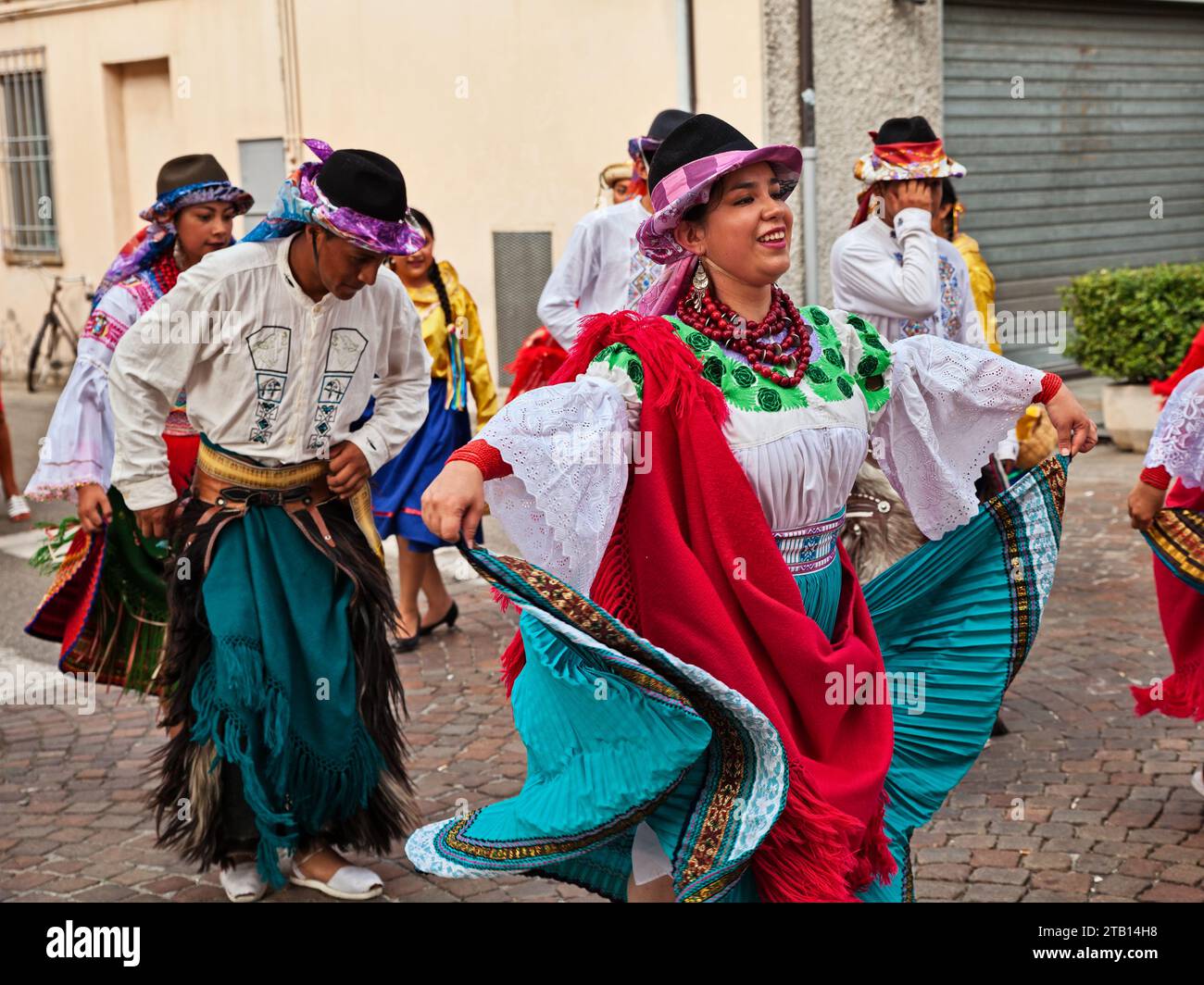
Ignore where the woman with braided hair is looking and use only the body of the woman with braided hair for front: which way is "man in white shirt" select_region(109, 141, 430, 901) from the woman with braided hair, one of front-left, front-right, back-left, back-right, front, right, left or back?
front-left

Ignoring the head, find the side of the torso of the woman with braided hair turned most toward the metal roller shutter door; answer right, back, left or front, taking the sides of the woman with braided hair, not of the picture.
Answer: back

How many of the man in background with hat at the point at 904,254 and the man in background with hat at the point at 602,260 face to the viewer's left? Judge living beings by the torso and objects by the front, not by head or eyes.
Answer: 0

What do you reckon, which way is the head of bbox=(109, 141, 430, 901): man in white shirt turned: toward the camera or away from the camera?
toward the camera

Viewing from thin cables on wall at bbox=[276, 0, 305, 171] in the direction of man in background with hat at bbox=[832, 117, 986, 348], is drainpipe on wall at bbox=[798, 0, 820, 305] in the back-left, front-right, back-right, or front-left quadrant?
front-left

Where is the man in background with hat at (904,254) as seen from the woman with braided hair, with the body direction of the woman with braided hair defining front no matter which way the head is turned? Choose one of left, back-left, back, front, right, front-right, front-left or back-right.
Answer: left

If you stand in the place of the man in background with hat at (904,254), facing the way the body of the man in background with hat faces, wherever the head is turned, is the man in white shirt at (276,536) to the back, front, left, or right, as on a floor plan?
right

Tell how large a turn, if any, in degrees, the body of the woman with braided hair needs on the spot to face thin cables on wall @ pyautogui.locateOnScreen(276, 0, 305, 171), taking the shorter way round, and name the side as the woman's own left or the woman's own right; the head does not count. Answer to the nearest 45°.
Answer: approximately 135° to the woman's own right
